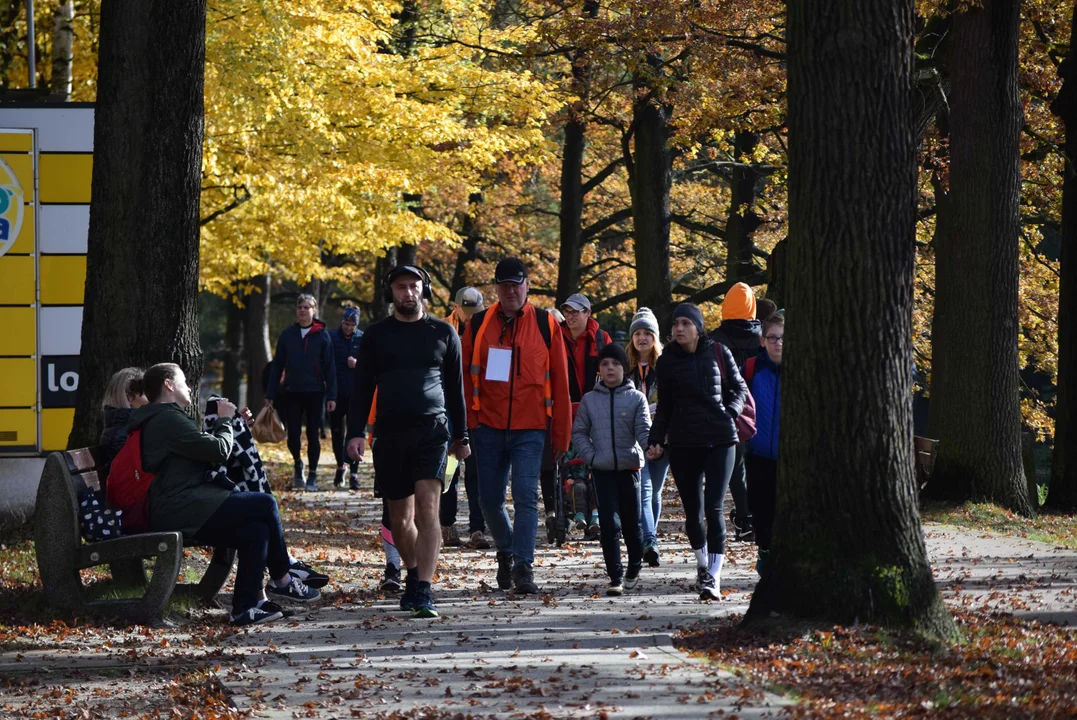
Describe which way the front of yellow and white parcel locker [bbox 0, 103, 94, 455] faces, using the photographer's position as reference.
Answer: facing the viewer

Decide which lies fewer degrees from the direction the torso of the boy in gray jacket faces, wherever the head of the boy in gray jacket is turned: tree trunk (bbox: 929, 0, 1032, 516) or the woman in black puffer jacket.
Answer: the woman in black puffer jacket

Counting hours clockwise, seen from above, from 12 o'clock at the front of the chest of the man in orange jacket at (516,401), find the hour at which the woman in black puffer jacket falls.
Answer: The woman in black puffer jacket is roughly at 9 o'clock from the man in orange jacket.

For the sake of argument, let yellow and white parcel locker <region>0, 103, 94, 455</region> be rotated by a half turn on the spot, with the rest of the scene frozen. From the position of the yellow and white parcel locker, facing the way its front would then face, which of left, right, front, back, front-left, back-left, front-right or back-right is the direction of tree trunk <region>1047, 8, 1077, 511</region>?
right

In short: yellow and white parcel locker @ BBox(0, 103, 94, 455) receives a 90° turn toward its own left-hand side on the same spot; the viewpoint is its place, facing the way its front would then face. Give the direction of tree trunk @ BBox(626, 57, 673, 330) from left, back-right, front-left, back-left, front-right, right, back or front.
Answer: front-left

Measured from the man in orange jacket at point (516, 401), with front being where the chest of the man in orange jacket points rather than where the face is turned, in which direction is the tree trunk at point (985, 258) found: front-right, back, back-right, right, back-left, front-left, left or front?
back-left

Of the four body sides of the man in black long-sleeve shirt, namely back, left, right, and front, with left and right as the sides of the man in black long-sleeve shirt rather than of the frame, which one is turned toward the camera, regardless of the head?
front

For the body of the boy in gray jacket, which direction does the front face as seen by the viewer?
toward the camera

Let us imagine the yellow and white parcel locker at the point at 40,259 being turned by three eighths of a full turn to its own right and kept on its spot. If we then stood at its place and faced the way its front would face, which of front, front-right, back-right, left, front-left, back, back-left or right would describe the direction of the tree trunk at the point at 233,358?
front-right

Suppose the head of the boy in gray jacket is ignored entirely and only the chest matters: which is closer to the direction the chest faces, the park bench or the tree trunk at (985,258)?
the park bench

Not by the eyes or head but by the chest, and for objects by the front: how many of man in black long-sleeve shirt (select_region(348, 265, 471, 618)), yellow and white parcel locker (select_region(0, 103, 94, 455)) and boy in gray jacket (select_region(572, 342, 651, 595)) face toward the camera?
3

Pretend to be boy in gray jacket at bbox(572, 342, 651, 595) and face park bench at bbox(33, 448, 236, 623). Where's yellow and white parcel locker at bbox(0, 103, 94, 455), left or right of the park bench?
right

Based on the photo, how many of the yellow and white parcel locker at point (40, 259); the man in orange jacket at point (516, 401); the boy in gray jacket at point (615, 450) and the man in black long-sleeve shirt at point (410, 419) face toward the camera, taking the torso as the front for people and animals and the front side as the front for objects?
4

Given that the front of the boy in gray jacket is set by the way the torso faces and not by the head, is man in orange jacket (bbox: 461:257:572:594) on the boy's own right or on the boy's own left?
on the boy's own right

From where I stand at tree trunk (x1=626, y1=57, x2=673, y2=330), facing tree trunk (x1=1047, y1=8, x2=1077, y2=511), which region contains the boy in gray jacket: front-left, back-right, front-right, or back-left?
front-right

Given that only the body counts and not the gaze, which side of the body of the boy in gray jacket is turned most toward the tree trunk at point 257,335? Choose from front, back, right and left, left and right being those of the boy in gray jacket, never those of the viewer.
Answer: back
